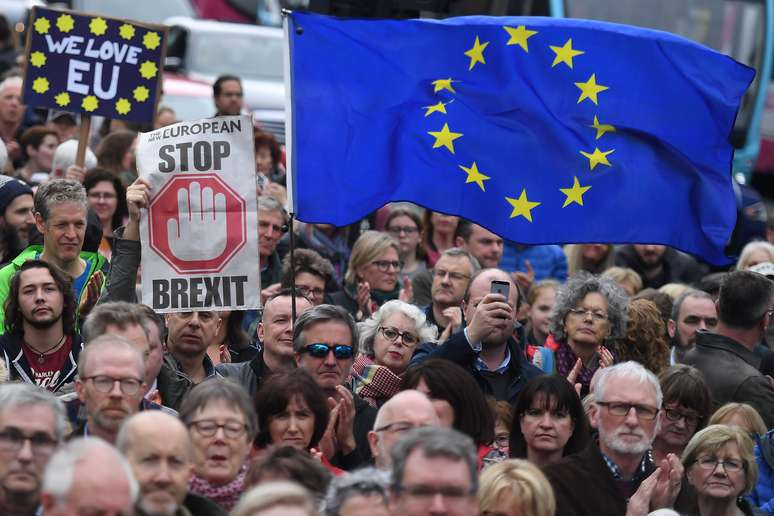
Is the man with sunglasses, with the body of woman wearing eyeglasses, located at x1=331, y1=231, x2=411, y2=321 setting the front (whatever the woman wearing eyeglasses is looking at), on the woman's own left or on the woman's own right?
on the woman's own right
